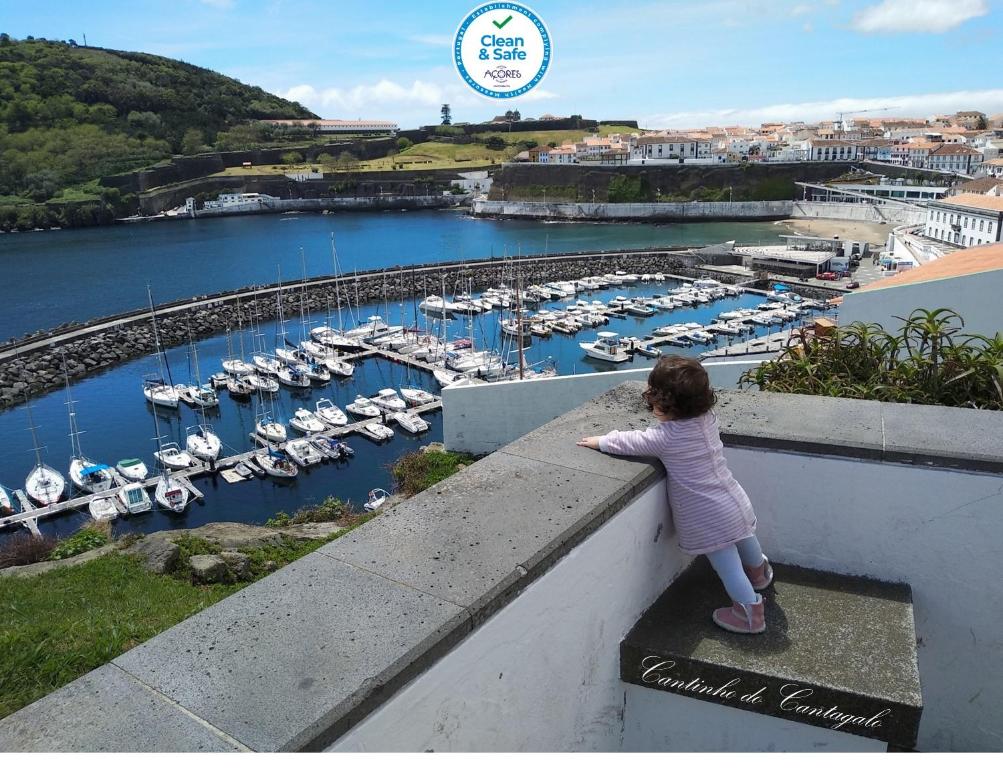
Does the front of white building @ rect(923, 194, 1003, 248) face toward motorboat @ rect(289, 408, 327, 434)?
yes

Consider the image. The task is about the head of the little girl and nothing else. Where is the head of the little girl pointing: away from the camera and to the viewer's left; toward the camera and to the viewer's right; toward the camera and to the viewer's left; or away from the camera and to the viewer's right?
away from the camera and to the viewer's left

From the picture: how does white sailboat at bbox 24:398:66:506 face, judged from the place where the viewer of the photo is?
facing away from the viewer

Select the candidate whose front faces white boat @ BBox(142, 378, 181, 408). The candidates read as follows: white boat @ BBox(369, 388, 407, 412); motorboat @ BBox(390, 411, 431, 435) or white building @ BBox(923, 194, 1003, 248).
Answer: the white building

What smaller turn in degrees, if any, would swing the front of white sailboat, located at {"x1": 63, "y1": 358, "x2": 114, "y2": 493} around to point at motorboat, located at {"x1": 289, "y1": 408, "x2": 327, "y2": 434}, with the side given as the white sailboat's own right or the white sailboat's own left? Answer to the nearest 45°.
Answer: approximately 135° to the white sailboat's own right

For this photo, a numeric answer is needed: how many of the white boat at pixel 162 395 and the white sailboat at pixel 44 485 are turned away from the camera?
1

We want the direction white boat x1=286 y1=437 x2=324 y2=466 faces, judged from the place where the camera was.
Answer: facing away from the viewer and to the left of the viewer

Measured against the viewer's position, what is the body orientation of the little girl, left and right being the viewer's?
facing away from the viewer and to the left of the viewer

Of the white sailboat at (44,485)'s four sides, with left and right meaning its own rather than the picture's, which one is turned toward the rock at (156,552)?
back

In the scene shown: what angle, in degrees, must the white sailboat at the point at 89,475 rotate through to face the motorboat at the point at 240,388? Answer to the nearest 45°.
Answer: approximately 90° to its right

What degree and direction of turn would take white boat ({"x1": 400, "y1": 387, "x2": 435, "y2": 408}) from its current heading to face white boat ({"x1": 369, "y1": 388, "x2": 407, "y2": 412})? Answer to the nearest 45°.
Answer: approximately 90° to its left

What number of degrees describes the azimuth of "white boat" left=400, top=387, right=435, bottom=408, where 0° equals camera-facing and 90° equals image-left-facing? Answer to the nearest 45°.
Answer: approximately 135°

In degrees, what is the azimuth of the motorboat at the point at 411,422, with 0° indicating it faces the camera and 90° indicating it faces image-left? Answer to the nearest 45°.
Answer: approximately 315°
